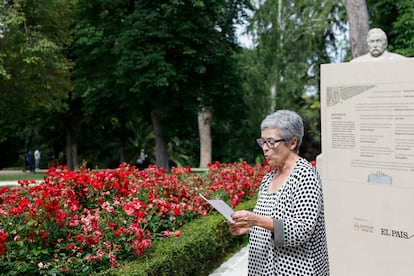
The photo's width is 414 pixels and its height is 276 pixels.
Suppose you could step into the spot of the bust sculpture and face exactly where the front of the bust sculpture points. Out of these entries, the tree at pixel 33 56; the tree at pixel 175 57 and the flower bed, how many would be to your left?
0

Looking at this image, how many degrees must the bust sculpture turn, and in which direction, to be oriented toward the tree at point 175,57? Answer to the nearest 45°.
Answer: approximately 135° to its right

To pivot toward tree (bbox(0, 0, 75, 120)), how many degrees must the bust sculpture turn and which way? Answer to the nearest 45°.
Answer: approximately 135° to its right

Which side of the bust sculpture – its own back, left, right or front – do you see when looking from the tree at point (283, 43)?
back

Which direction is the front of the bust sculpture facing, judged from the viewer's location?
facing the viewer

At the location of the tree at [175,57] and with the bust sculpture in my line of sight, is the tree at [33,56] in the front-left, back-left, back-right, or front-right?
back-right

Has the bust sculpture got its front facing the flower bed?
no

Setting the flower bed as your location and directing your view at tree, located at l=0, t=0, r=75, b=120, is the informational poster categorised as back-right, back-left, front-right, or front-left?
back-right

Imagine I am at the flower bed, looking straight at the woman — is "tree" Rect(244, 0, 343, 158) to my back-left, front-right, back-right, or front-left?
back-left

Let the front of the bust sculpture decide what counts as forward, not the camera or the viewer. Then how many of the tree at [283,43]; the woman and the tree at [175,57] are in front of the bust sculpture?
1

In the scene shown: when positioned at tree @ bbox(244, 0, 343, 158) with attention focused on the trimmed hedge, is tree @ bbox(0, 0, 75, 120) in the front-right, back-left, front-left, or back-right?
front-right
